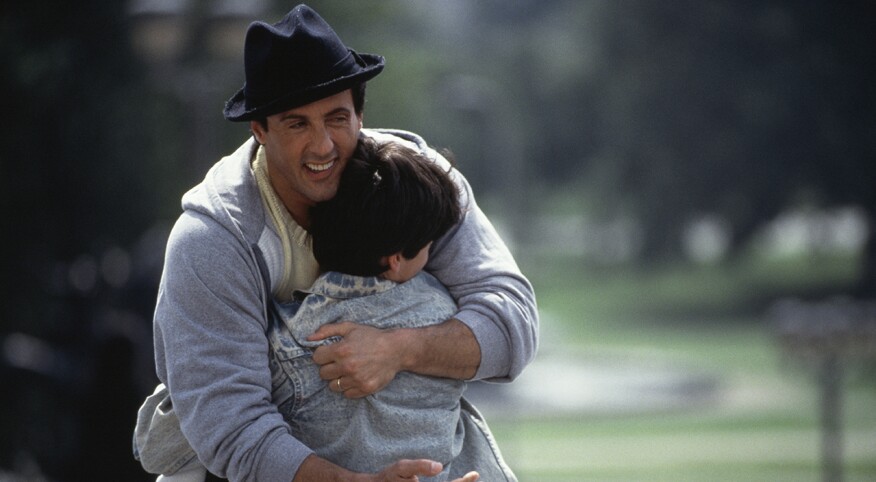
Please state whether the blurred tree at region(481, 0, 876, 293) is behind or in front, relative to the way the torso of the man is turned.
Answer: behind

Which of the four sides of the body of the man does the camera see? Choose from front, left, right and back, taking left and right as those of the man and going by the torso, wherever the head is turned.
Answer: front
